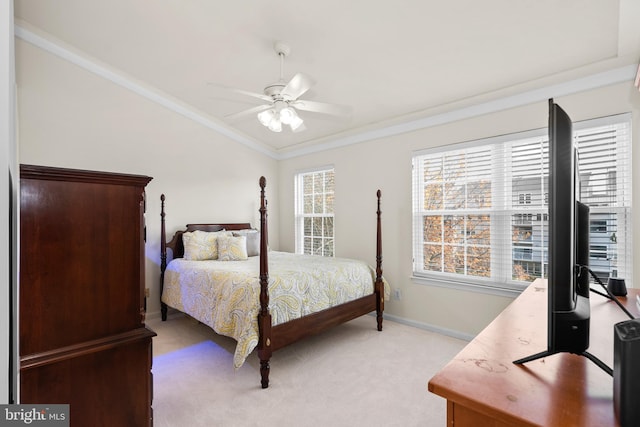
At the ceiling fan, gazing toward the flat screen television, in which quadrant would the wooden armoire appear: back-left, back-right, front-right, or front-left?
front-right

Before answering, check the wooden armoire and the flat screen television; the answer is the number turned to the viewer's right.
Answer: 1

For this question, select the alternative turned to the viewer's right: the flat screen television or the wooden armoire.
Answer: the wooden armoire

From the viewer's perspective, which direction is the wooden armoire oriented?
to the viewer's right

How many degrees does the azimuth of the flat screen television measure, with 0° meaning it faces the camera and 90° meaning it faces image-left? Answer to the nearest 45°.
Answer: approximately 90°

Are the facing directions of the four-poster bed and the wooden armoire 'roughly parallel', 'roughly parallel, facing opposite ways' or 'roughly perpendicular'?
roughly perpendicular

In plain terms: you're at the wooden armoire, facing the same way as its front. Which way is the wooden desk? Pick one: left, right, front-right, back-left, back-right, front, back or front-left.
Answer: front-right

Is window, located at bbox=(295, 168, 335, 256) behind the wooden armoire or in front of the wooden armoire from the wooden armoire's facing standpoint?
in front

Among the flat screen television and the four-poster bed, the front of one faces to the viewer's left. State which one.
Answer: the flat screen television

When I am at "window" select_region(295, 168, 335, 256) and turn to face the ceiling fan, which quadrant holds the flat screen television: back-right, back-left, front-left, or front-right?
front-left

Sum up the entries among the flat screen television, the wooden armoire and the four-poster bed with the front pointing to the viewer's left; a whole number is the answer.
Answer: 1

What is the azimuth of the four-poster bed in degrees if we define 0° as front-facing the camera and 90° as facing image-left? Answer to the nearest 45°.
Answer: approximately 315°

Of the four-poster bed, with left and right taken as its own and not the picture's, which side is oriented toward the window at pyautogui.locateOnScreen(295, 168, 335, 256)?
left

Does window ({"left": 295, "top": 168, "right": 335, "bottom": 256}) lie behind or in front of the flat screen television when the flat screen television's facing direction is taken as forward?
in front

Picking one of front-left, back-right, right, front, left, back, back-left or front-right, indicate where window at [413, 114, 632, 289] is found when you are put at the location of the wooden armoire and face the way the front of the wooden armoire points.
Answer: front
